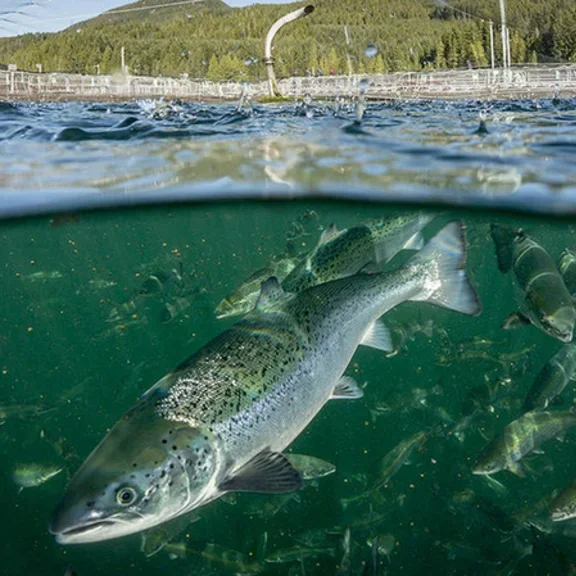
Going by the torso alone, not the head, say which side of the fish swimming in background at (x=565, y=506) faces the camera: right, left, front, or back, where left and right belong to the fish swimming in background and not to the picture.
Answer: left

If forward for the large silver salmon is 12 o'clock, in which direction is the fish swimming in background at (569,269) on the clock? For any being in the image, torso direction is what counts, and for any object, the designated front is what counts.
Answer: The fish swimming in background is roughly at 6 o'clock from the large silver salmon.

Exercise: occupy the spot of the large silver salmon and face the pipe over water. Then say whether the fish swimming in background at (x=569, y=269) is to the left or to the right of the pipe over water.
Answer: right

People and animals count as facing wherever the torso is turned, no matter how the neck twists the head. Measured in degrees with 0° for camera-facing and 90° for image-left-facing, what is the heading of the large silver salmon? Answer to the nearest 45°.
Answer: approximately 45°

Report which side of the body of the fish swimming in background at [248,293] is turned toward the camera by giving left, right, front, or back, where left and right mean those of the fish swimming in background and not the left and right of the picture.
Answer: left

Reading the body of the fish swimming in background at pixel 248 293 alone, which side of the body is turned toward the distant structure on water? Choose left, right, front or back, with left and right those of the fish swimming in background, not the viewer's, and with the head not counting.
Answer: right

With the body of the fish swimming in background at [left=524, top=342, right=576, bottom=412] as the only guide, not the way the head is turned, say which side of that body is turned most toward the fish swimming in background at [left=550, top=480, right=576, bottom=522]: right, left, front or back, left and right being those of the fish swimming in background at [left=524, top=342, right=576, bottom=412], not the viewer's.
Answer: left

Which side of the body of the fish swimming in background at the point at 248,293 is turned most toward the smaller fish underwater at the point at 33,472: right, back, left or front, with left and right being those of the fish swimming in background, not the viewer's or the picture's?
front

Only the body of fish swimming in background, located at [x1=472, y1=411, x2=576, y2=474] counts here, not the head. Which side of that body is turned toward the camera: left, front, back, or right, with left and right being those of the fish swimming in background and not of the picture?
left
